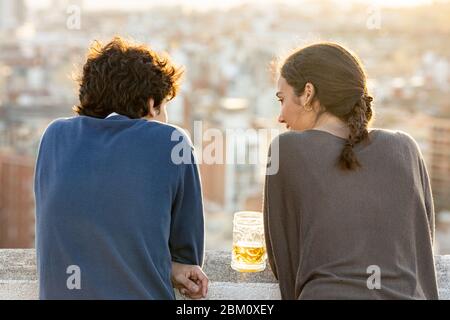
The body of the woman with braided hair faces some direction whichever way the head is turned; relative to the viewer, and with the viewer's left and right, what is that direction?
facing away from the viewer

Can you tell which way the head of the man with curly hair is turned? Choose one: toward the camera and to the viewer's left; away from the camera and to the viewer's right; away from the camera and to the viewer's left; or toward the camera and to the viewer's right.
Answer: away from the camera and to the viewer's right
